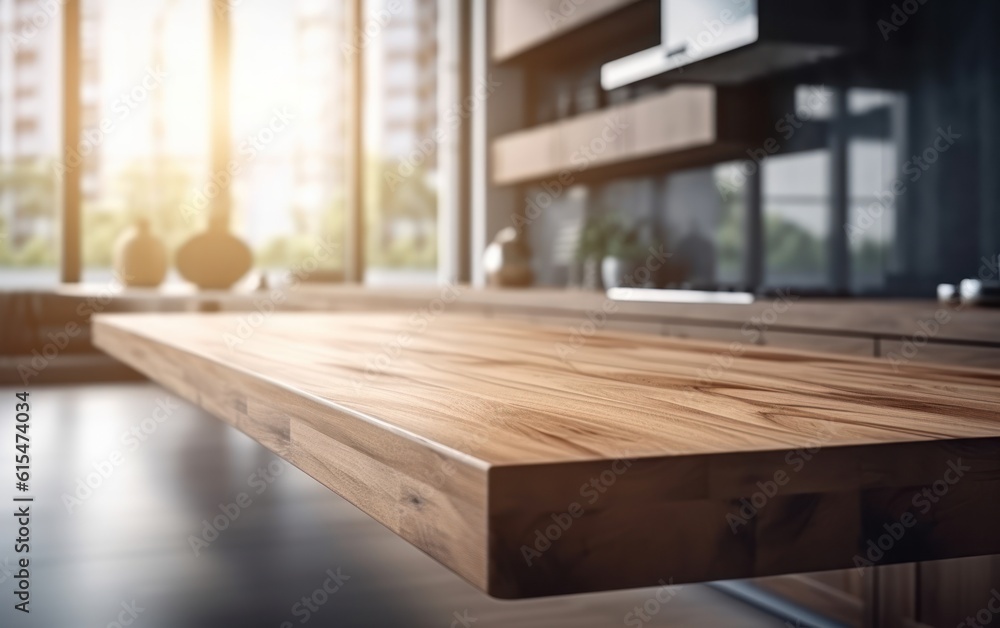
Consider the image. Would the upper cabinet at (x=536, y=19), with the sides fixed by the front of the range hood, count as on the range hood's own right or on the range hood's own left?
on the range hood's own right

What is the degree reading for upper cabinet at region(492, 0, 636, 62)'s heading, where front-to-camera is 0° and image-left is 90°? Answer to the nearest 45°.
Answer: approximately 45°

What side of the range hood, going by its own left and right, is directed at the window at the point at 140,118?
right

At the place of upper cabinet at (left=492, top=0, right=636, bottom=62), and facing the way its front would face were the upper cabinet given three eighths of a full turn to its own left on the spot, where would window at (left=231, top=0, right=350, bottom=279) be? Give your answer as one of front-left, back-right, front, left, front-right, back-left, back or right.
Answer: back-left

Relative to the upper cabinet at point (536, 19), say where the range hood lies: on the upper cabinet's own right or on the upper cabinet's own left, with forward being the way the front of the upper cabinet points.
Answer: on the upper cabinet's own left

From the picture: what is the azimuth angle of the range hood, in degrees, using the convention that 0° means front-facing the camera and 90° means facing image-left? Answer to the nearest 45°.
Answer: approximately 45°

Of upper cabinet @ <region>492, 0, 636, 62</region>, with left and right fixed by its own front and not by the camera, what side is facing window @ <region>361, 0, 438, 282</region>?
right
